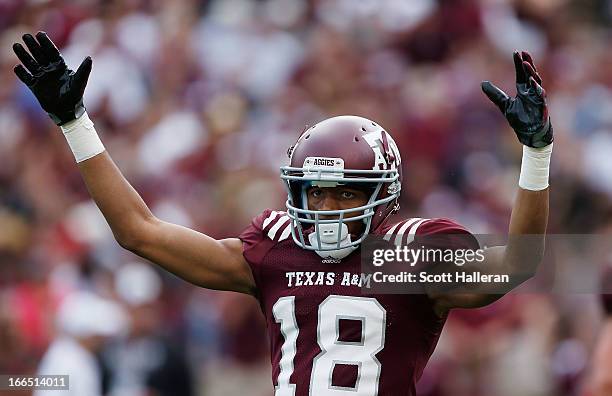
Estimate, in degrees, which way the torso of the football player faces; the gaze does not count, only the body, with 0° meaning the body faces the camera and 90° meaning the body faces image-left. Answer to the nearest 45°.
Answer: approximately 45°
